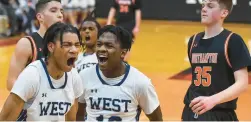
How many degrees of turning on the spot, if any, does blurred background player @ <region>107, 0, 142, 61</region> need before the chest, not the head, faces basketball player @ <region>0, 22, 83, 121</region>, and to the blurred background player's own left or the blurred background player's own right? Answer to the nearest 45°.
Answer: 0° — they already face them

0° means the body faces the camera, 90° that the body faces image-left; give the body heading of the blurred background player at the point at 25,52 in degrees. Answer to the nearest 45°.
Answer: approximately 315°

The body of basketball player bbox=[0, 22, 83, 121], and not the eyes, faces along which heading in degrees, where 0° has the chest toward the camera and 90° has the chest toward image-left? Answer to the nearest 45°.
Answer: approximately 315°

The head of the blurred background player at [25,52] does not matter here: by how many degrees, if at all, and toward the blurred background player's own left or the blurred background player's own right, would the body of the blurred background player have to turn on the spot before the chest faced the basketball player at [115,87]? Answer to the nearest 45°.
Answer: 0° — they already face them

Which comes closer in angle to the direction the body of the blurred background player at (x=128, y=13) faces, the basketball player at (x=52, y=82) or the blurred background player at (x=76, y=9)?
the basketball player
